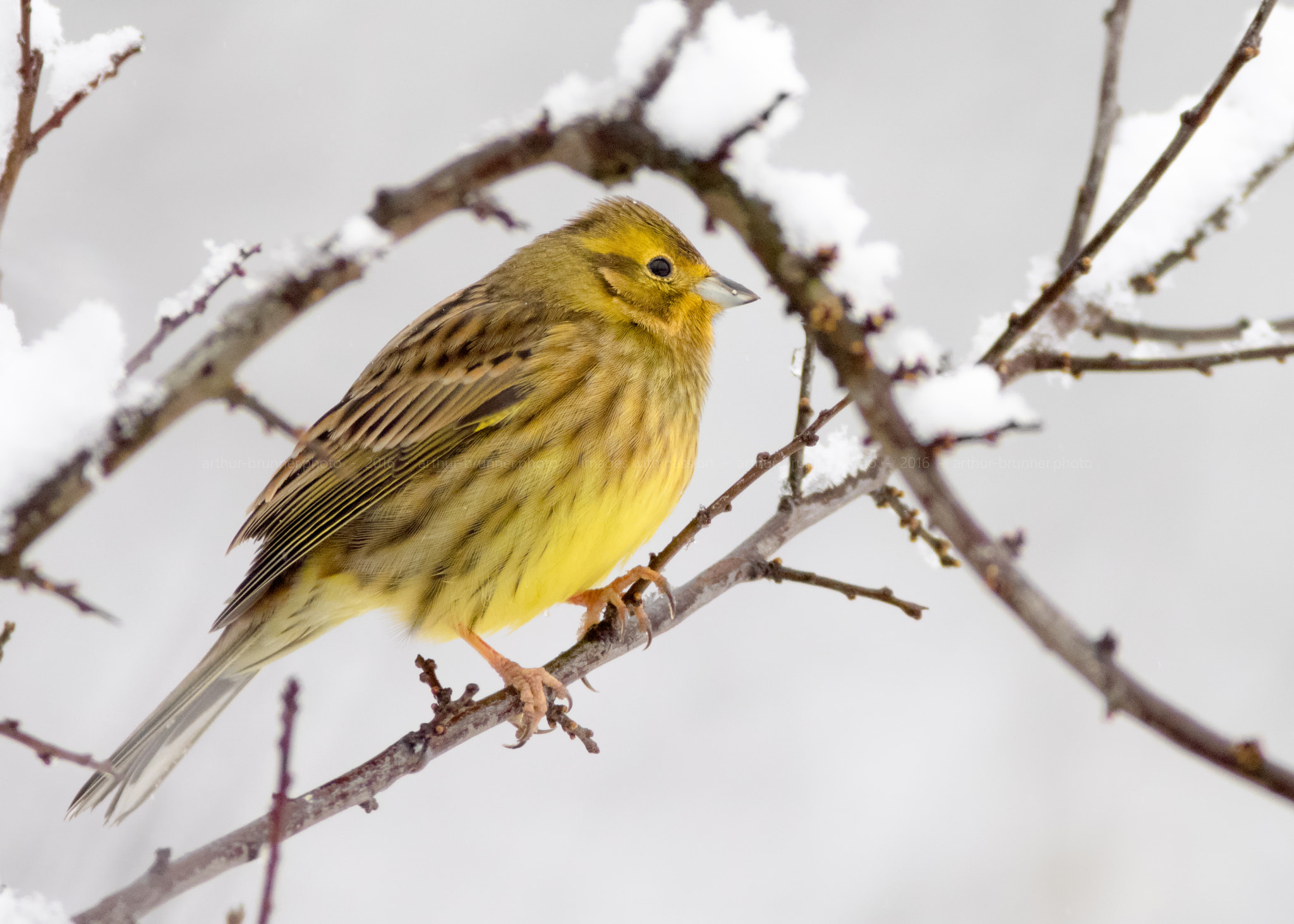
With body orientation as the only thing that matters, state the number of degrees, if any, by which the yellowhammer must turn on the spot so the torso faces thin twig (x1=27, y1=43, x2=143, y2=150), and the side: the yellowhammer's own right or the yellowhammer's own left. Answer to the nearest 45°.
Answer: approximately 135° to the yellowhammer's own right

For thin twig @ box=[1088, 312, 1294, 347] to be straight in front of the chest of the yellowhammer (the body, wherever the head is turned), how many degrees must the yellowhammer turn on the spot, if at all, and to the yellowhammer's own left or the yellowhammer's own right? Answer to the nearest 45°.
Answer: approximately 45° to the yellowhammer's own left

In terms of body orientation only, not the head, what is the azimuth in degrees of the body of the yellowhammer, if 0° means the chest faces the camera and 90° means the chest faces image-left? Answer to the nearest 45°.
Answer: approximately 270°
